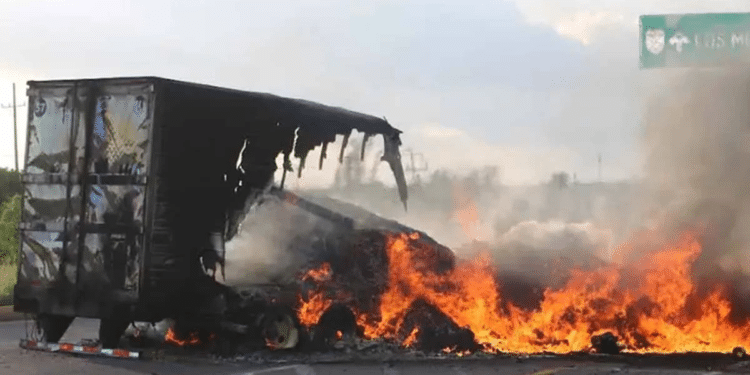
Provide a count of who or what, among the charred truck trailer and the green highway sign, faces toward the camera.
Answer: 1

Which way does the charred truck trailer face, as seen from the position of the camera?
facing away from the viewer and to the right of the viewer

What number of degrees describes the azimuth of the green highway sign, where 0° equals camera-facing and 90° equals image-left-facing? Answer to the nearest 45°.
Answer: approximately 0°

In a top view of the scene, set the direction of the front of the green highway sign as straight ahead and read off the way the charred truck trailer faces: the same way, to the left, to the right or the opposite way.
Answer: the opposite way

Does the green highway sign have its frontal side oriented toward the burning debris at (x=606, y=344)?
yes

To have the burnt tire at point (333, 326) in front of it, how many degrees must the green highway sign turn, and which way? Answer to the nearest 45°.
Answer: approximately 45° to its right

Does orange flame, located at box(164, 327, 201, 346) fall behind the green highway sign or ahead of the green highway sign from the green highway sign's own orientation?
ahead

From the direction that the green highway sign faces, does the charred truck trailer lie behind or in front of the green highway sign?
in front

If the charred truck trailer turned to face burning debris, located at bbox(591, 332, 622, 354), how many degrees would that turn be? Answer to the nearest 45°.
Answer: approximately 45° to its right

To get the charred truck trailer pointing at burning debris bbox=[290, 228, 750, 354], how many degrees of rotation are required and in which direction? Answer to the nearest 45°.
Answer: approximately 45° to its right
